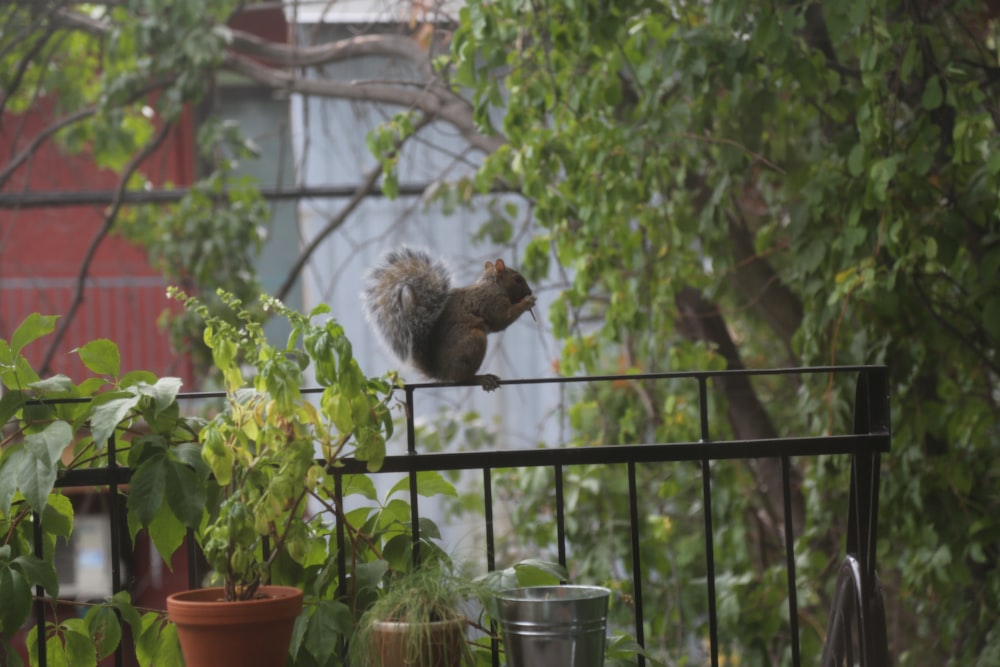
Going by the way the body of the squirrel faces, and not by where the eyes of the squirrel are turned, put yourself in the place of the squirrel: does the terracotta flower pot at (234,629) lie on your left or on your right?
on your right

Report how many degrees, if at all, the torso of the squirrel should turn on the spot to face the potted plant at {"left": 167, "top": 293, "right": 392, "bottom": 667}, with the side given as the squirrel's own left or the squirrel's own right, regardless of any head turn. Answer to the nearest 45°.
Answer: approximately 90° to the squirrel's own right

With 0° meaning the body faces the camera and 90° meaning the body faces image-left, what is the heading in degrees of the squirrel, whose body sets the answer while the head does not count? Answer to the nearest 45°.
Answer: approximately 270°

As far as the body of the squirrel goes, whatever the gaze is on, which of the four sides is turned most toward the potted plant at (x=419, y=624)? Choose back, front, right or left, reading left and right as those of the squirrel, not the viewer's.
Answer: right

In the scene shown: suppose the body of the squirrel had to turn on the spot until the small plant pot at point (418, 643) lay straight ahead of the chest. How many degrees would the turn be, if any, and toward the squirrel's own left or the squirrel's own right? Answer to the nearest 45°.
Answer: approximately 90° to the squirrel's own right
